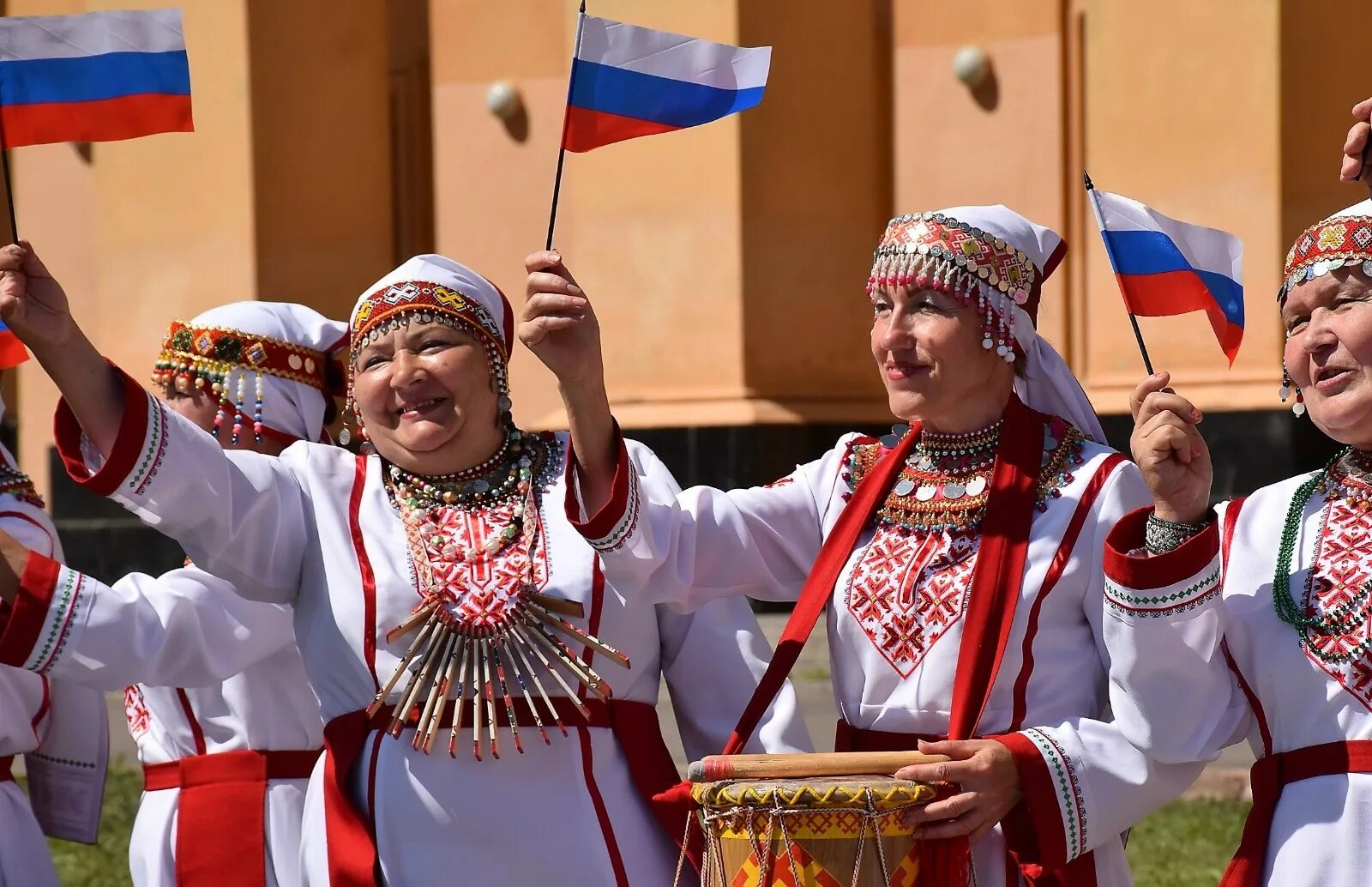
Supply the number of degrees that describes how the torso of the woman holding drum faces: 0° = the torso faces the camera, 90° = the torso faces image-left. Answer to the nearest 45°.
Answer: approximately 45°

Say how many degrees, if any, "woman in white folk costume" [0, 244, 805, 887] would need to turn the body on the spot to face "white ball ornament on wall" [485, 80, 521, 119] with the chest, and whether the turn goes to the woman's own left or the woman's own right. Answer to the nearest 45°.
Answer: approximately 180°

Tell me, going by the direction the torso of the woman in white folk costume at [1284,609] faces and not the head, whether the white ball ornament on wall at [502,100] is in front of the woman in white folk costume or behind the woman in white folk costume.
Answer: behind

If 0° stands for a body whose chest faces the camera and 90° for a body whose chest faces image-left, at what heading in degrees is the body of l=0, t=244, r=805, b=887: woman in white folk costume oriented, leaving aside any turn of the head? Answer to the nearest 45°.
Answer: approximately 0°

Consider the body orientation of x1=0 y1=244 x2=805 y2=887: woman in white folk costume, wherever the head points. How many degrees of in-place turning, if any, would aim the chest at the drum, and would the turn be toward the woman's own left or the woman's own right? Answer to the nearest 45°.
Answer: approximately 45° to the woman's own left

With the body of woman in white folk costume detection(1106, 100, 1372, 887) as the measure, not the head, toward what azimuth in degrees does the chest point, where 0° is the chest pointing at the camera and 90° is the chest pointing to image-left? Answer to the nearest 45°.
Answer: approximately 0°

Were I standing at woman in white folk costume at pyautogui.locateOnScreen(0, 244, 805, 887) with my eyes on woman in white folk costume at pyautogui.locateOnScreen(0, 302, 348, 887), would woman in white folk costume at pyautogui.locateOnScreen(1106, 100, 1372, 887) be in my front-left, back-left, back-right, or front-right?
back-right
